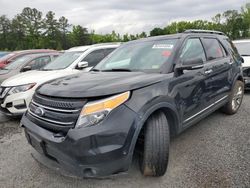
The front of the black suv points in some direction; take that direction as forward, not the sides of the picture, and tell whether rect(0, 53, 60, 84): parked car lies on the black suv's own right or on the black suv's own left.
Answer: on the black suv's own right

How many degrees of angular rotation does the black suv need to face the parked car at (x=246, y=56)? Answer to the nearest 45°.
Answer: approximately 180°

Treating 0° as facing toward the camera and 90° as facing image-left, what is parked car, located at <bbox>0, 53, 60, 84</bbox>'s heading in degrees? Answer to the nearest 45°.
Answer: approximately 45°

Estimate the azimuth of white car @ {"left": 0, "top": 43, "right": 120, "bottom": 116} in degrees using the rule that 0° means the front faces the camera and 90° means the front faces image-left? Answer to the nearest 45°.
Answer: approximately 45°

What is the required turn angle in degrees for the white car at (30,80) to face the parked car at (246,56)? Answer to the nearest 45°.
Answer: approximately 135° to its left

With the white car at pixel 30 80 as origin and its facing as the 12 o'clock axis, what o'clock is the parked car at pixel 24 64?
The parked car is roughly at 4 o'clock from the white car.

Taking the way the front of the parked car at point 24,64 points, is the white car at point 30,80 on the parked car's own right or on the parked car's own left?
on the parked car's own left

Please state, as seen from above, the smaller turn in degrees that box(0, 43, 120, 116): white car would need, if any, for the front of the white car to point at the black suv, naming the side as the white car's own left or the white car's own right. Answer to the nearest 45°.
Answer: approximately 90° to the white car's own left
